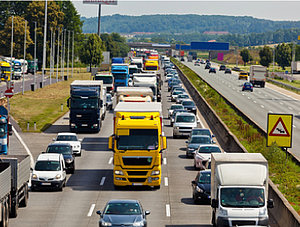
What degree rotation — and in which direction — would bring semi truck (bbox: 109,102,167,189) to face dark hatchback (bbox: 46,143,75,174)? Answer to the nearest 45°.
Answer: approximately 135° to its right

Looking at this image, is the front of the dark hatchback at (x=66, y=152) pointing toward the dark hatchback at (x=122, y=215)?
yes

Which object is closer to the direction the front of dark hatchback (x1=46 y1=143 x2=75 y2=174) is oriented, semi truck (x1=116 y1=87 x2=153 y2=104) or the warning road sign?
the warning road sign

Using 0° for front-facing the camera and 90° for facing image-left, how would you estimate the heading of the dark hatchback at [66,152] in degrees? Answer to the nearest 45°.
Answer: approximately 0°

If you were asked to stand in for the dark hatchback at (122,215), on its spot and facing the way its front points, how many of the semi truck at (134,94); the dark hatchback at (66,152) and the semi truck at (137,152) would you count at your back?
3

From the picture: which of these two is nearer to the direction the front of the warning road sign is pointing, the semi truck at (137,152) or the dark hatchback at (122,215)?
the dark hatchback

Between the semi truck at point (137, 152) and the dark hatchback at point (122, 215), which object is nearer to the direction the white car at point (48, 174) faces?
the dark hatchback

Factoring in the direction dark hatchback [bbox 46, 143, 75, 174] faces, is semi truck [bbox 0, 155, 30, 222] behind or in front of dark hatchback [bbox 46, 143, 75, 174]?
in front

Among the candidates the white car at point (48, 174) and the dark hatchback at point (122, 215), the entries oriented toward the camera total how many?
2
